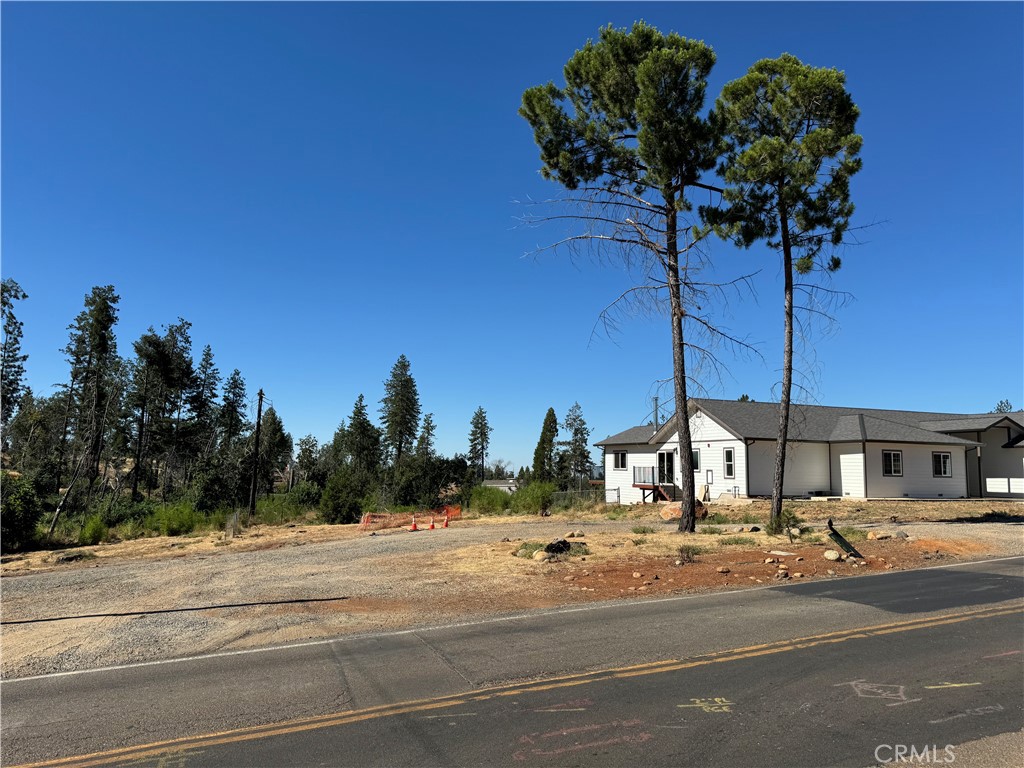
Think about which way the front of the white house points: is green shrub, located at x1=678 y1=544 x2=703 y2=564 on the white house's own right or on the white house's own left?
on the white house's own right

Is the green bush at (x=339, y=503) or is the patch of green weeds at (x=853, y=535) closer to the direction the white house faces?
the patch of green weeds

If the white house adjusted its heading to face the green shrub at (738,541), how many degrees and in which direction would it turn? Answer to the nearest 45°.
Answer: approximately 45° to its right

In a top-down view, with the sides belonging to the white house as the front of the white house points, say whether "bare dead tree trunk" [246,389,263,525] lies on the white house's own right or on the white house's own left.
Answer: on the white house's own right

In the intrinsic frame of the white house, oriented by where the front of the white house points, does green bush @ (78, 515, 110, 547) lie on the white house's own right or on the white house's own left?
on the white house's own right

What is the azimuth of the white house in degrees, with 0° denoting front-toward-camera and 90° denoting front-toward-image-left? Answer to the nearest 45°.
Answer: approximately 315°

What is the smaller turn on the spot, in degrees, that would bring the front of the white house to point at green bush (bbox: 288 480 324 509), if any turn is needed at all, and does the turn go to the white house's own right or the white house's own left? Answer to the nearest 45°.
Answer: approximately 135° to the white house's own right

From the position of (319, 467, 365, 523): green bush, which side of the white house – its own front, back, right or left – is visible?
right

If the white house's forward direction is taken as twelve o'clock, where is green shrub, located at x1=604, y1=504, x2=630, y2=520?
The green shrub is roughly at 3 o'clock from the white house.

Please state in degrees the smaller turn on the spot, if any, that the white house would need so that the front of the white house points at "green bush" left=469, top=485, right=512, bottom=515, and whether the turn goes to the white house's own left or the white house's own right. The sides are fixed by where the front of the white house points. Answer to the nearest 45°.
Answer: approximately 90° to the white house's own right

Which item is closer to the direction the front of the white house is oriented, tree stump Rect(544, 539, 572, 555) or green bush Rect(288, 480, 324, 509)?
the tree stump
